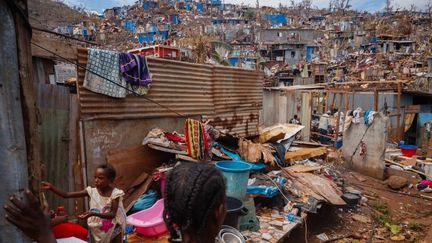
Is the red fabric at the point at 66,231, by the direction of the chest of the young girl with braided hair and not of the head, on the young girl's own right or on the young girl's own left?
on the young girl's own left

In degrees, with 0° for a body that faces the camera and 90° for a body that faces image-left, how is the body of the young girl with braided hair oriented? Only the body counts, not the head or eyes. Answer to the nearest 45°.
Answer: approximately 225°

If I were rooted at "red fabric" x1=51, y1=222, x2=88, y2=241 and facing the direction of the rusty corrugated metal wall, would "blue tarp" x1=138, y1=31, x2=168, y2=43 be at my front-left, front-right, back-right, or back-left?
front-left

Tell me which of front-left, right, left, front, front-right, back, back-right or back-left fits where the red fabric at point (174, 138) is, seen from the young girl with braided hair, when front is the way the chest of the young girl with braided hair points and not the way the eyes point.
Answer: front-left

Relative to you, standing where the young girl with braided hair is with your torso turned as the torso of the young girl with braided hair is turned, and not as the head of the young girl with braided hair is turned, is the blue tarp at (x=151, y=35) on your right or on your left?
on your left

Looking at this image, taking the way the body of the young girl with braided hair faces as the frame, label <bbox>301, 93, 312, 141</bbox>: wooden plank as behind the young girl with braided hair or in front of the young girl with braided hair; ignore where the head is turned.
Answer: in front

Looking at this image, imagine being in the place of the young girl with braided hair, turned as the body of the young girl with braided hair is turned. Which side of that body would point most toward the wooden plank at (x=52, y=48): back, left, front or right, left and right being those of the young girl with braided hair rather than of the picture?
left

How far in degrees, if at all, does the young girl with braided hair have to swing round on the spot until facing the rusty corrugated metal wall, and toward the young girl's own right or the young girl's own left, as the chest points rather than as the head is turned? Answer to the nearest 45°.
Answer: approximately 45° to the young girl's own left

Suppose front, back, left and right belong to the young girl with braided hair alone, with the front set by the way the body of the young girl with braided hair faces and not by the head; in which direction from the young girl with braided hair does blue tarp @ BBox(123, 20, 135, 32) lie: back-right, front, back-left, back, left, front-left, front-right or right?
front-left

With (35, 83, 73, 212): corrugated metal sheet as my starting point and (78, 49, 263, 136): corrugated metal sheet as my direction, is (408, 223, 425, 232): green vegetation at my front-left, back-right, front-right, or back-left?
front-right

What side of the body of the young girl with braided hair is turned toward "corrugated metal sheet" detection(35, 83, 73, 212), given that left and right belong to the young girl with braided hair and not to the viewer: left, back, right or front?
left

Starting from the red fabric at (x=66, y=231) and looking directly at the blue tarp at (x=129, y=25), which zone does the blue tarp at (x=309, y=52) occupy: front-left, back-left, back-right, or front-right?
front-right

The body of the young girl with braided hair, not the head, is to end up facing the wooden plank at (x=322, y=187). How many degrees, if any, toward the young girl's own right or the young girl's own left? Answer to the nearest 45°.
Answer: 0° — they already face it

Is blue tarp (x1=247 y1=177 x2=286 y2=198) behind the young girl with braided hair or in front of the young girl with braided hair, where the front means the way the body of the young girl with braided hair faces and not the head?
in front
